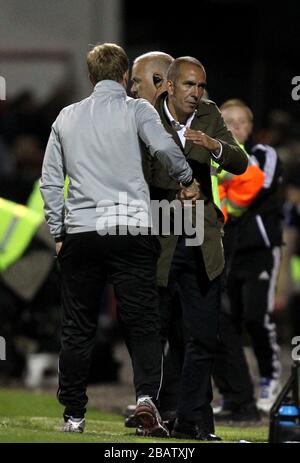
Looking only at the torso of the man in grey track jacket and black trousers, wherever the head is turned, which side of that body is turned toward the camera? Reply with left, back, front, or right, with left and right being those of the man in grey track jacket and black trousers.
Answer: back

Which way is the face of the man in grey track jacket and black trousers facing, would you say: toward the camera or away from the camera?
away from the camera

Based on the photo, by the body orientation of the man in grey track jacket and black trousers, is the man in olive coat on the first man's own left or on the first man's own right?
on the first man's own right
